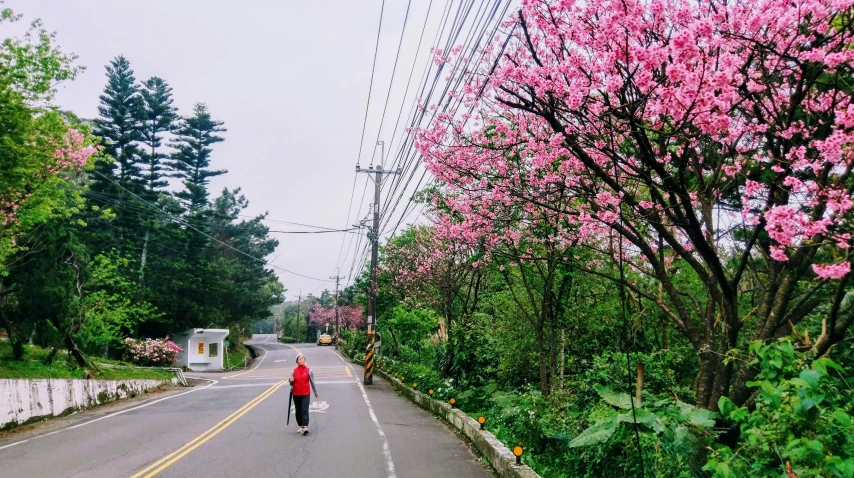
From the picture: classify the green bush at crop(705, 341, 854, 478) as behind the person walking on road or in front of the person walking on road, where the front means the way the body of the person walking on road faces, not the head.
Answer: in front

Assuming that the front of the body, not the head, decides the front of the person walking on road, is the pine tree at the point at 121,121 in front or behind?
behind

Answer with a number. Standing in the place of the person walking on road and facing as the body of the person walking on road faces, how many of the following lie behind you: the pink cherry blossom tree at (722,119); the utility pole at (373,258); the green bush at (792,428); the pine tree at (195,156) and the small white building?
3

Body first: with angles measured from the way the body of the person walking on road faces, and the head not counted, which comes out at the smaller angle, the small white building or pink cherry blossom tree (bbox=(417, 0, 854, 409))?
the pink cherry blossom tree

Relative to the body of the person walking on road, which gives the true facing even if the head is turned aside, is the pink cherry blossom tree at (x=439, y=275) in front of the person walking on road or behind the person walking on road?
behind

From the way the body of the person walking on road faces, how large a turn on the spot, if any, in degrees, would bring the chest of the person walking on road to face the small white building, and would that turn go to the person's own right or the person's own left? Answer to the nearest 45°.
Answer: approximately 180°

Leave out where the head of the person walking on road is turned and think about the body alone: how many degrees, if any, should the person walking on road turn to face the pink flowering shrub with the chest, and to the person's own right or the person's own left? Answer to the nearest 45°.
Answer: approximately 180°

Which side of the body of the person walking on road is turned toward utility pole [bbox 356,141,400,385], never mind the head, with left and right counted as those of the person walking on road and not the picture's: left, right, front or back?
back

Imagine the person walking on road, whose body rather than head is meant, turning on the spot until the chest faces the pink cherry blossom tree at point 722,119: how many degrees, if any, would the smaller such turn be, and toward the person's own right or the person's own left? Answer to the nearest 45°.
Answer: approximately 45° to the person's own left

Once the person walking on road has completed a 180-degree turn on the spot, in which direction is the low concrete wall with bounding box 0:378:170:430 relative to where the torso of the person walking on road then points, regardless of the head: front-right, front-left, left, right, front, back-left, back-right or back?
front-left

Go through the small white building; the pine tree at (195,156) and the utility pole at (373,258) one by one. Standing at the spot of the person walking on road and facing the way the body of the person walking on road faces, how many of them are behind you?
3

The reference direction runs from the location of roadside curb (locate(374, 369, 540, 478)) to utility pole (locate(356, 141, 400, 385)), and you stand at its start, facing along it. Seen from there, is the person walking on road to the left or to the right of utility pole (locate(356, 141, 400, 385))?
left

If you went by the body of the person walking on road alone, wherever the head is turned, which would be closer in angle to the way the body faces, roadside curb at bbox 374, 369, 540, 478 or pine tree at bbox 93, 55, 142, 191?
the roadside curb

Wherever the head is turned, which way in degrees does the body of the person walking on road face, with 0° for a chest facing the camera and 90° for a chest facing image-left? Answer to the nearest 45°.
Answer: approximately 0°

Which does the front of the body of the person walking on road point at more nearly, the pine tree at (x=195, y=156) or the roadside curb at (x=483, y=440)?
the roadside curb
